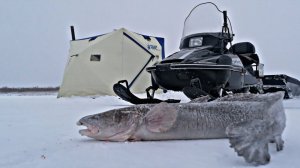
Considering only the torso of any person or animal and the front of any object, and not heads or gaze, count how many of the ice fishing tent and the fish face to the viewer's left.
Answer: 1

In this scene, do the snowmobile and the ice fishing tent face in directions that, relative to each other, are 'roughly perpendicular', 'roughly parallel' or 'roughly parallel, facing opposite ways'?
roughly perpendicular

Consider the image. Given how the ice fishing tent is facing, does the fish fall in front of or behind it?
in front

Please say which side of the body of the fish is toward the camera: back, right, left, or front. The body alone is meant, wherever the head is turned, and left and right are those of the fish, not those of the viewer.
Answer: left

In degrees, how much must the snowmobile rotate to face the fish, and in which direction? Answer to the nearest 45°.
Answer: approximately 45° to its left

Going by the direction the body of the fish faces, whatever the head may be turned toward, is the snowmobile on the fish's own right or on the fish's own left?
on the fish's own right

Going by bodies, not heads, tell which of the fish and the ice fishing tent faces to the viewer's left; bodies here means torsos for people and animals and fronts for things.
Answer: the fish

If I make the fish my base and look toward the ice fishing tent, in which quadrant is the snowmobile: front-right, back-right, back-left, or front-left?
front-right

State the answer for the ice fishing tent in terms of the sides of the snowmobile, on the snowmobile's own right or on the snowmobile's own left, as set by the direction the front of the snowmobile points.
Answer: on the snowmobile's own right

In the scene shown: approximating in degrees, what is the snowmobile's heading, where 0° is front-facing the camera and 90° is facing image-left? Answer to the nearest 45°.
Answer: approximately 45°

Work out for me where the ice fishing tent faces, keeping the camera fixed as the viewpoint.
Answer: facing the viewer and to the right of the viewer
